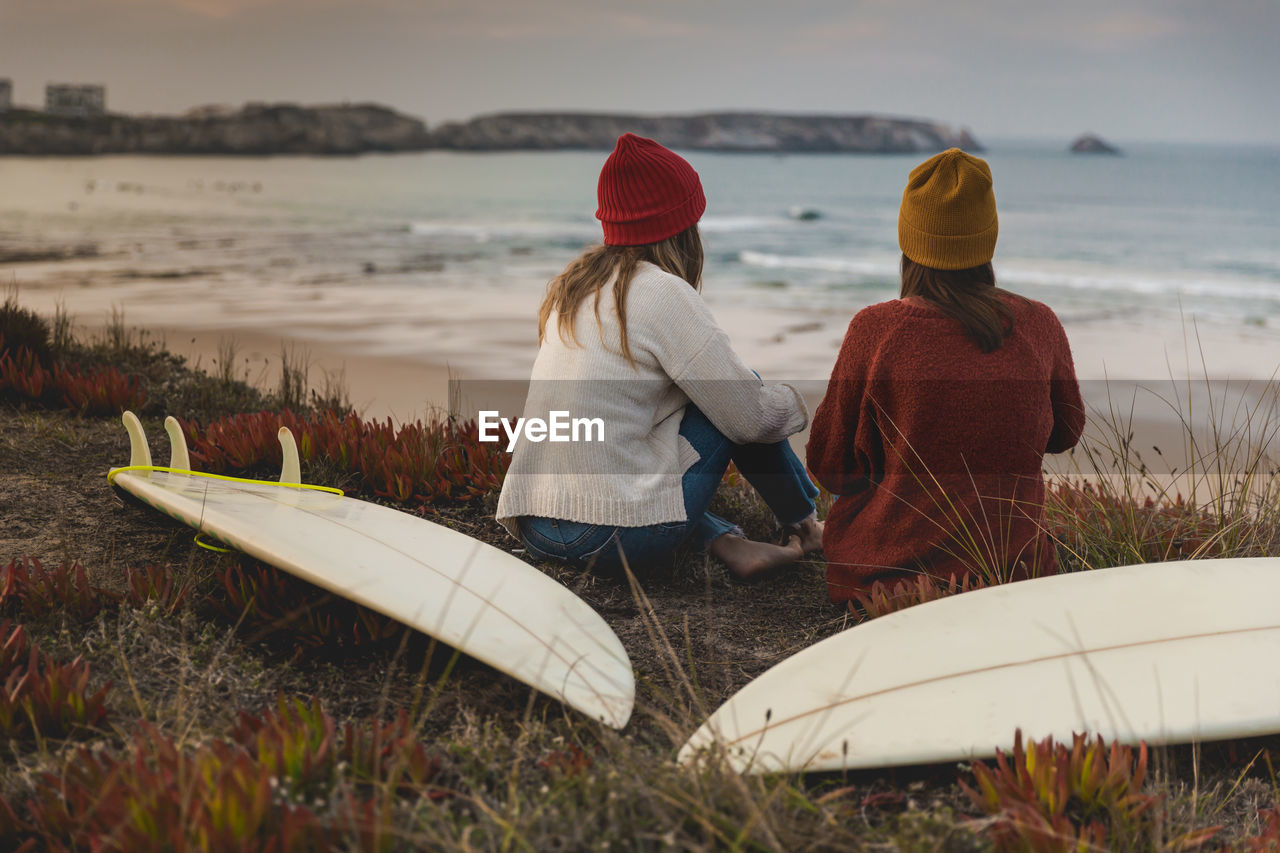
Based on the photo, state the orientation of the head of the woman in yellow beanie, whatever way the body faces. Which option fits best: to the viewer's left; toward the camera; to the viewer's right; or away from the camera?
away from the camera

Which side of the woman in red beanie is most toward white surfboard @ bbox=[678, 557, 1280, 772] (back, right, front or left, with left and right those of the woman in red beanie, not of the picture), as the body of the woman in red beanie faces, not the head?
right

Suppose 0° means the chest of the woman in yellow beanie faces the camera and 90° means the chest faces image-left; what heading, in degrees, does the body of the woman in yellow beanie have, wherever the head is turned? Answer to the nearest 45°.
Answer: approximately 180°

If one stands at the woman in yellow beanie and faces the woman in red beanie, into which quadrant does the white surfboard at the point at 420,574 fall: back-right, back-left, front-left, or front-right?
front-left

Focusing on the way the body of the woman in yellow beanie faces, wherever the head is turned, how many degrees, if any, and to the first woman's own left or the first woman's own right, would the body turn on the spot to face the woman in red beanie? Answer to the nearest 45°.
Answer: approximately 90° to the first woman's own left

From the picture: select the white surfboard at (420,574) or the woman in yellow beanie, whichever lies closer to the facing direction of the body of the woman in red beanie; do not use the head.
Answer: the woman in yellow beanie

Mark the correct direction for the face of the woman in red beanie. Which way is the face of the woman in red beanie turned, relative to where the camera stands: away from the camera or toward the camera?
away from the camera

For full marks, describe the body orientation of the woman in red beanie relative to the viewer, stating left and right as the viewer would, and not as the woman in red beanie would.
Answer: facing away from the viewer and to the right of the viewer

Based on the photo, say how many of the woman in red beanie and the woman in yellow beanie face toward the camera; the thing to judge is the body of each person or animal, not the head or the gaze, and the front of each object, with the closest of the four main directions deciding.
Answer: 0

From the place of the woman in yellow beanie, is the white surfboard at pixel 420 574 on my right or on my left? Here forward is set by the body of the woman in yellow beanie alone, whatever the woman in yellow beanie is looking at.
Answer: on my left
